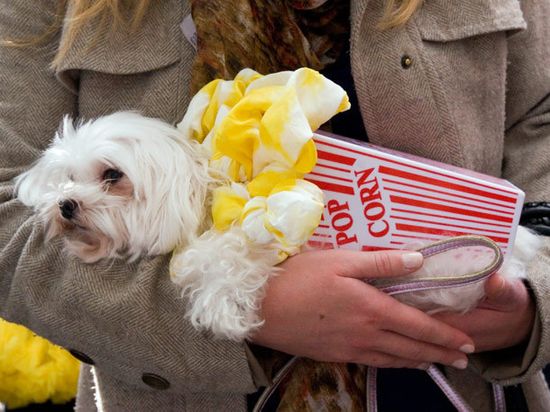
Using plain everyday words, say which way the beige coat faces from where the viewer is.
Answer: facing the viewer
